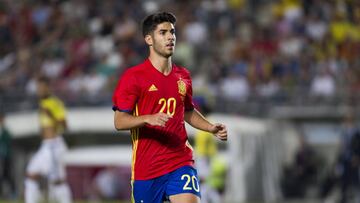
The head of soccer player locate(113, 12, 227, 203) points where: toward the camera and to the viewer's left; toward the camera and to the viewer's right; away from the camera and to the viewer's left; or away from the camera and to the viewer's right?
toward the camera and to the viewer's right

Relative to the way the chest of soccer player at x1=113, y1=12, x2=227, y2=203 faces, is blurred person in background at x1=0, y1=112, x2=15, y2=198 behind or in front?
behind

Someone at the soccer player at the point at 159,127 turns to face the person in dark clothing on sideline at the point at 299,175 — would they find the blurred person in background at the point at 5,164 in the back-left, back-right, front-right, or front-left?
front-left

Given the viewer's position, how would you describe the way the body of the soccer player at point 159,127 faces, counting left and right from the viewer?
facing the viewer and to the right of the viewer

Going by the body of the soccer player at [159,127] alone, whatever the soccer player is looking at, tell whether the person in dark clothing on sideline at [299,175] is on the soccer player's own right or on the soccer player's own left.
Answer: on the soccer player's own left

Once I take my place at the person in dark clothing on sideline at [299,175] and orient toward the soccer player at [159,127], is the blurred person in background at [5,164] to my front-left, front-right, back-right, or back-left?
front-right

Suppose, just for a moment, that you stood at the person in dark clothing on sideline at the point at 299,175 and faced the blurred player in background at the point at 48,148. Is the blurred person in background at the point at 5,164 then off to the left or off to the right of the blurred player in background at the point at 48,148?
right
